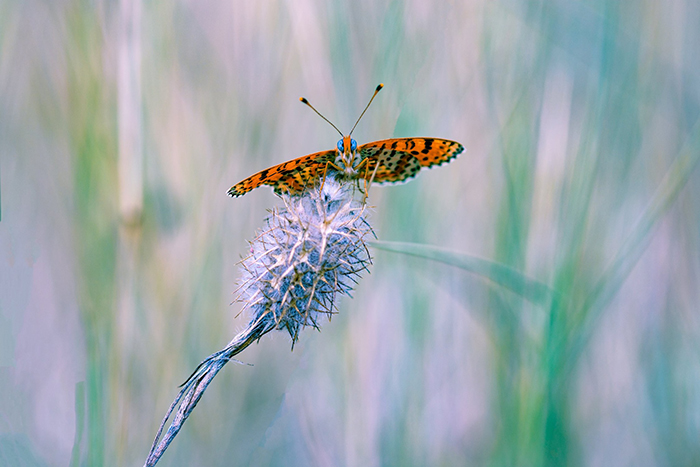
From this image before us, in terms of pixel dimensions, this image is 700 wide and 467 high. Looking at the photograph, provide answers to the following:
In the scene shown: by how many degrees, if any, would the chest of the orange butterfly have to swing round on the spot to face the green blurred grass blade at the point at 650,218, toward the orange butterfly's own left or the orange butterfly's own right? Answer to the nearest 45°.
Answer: approximately 90° to the orange butterfly's own left

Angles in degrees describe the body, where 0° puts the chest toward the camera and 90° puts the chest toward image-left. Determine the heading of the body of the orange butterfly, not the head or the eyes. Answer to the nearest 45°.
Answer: approximately 0°
